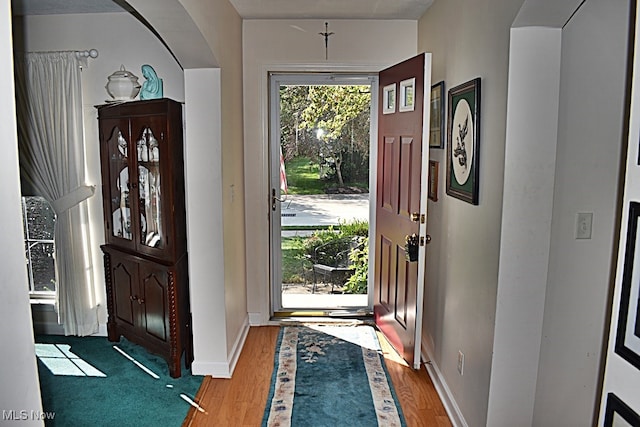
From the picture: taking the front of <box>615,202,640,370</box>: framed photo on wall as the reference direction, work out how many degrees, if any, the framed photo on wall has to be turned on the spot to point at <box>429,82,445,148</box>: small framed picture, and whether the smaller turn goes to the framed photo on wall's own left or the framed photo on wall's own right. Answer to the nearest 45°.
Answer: approximately 90° to the framed photo on wall's own right

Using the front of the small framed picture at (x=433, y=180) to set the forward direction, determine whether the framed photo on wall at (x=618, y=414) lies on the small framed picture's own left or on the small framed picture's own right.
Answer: on the small framed picture's own left

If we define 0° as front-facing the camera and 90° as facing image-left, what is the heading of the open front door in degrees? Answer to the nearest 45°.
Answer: approximately 45°

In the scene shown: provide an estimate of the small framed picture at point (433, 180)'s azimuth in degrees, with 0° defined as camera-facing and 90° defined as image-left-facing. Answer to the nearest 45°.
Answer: approximately 90°

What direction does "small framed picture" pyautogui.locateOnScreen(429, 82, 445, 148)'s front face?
to the viewer's left

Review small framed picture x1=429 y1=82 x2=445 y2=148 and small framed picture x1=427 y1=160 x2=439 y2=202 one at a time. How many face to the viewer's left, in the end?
2

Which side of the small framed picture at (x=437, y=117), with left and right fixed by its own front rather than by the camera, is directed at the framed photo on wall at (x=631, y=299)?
left

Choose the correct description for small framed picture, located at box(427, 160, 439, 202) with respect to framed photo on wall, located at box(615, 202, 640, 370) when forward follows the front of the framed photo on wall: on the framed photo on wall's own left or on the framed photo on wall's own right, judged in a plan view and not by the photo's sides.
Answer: on the framed photo on wall's own right

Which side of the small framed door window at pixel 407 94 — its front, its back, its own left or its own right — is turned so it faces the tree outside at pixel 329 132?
right
